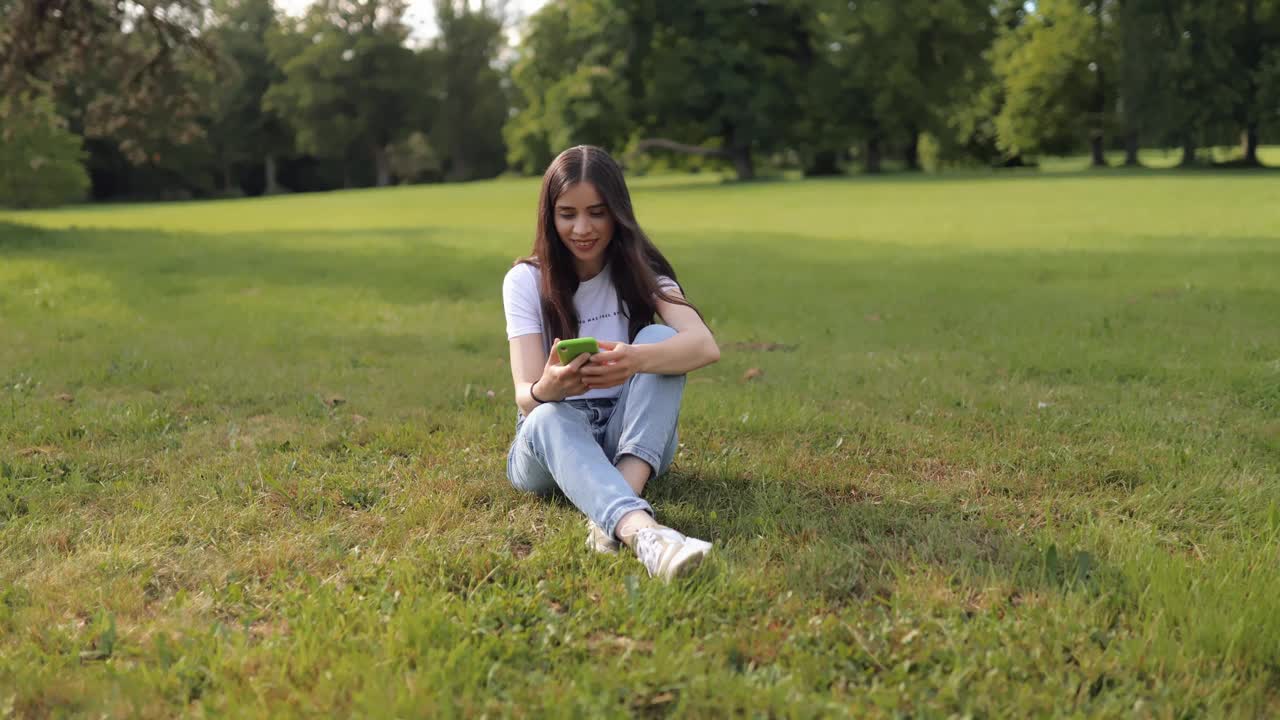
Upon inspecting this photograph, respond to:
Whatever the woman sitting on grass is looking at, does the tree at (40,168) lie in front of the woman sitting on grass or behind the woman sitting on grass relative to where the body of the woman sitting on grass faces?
behind

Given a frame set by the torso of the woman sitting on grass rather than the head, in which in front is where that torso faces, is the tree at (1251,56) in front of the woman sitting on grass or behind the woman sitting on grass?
behind

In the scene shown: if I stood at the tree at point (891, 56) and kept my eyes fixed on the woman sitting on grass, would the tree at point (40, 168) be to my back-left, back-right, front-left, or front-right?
front-right

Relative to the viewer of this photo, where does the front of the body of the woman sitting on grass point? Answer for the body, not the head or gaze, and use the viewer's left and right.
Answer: facing the viewer

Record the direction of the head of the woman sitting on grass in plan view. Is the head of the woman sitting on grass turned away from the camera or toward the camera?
toward the camera

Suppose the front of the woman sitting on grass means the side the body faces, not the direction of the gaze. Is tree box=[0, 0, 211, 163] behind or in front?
behind

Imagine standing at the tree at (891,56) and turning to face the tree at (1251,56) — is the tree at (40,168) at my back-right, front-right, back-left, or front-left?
back-right

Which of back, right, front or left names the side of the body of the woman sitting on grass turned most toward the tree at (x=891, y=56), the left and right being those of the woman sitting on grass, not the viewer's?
back

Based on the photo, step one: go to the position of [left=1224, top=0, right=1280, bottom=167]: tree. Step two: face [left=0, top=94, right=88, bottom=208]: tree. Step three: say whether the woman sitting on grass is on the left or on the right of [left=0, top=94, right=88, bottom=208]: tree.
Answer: left
